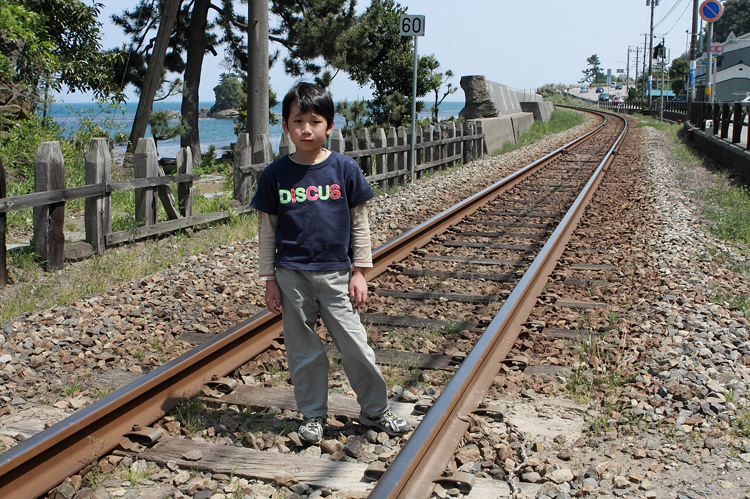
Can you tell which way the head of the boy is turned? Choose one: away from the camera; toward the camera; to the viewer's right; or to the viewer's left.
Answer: toward the camera

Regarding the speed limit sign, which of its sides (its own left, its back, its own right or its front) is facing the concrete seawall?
back

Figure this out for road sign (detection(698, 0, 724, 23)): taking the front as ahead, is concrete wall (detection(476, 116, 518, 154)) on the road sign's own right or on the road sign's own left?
on the road sign's own right

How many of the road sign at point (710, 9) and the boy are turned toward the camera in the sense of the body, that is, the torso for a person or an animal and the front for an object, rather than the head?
2

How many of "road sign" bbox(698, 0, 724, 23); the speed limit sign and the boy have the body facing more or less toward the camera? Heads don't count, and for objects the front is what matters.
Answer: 3

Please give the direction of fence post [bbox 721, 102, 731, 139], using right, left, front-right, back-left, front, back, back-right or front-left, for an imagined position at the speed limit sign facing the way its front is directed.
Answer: back-left

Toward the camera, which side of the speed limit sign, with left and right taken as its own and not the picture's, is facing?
front

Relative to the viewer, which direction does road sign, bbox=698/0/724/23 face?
toward the camera

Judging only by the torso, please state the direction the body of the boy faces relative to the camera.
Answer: toward the camera

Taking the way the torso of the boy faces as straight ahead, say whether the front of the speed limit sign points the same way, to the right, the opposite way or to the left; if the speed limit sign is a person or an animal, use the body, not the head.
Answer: the same way

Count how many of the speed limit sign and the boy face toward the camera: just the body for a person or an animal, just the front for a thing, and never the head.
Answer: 2

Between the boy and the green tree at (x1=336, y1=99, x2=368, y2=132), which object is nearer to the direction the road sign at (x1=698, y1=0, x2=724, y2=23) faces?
the boy

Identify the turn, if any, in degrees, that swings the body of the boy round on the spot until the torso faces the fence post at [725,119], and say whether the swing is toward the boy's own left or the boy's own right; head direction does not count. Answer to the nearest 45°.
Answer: approximately 135° to the boy's own left

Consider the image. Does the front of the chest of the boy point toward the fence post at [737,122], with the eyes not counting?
no

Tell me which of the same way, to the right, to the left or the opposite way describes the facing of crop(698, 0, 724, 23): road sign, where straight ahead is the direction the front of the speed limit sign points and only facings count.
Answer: the same way

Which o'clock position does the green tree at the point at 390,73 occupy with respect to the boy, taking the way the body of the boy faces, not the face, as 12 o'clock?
The green tree is roughly at 6 o'clock from the boy.
